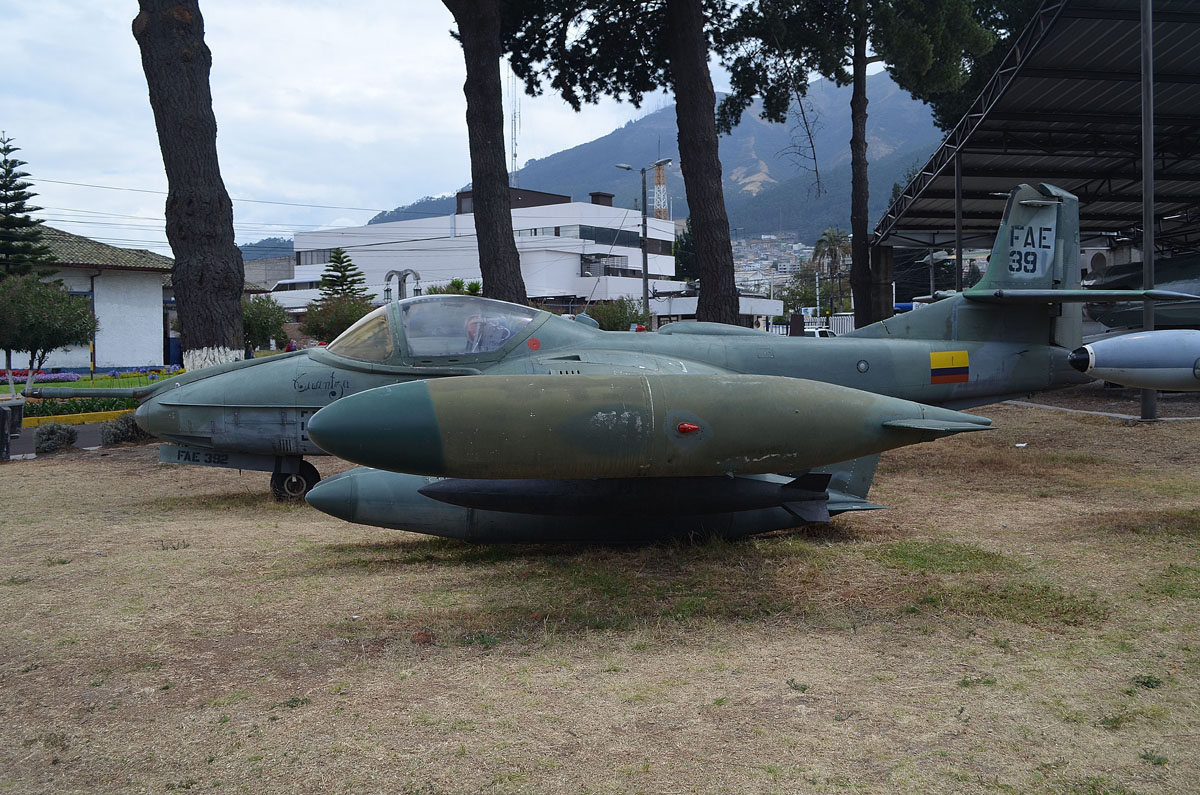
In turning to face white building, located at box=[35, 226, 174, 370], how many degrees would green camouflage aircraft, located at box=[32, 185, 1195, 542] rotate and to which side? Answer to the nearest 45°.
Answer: approximately 45° to its right

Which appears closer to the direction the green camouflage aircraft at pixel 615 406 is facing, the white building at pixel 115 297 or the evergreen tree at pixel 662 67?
the white building

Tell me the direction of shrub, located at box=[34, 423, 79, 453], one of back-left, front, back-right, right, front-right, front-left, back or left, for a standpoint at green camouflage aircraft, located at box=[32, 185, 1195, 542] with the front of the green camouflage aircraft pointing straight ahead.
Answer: front-right

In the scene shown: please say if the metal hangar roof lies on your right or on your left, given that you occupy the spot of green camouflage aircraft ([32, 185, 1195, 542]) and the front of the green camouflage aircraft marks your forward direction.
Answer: on your right

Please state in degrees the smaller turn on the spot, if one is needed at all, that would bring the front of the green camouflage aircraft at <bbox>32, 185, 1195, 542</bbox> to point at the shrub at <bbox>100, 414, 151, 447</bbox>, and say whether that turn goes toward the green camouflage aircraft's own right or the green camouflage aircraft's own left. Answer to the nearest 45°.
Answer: approximately 45° to the green camouflage aircraft's own right

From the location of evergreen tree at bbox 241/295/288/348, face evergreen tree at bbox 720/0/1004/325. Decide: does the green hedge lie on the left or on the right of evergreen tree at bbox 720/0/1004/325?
right

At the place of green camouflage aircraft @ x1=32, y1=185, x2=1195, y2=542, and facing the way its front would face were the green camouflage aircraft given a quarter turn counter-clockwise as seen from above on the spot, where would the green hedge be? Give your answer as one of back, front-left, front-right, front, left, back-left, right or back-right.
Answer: back-right

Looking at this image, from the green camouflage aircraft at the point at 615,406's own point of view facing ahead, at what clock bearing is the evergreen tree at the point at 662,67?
The evergreen tree is roughly at 3 o'clock from the green camouflage aircraft.

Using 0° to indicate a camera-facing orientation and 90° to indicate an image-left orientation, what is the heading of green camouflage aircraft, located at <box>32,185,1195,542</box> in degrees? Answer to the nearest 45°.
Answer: approximately 90°

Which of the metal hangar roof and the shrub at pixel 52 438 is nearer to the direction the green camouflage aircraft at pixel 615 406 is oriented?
the shrub

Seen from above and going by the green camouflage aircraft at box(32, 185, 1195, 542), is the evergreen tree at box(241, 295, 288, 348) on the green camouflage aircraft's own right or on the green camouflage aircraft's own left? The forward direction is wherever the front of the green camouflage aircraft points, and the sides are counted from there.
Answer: on the green camouflage aircraft's own right
